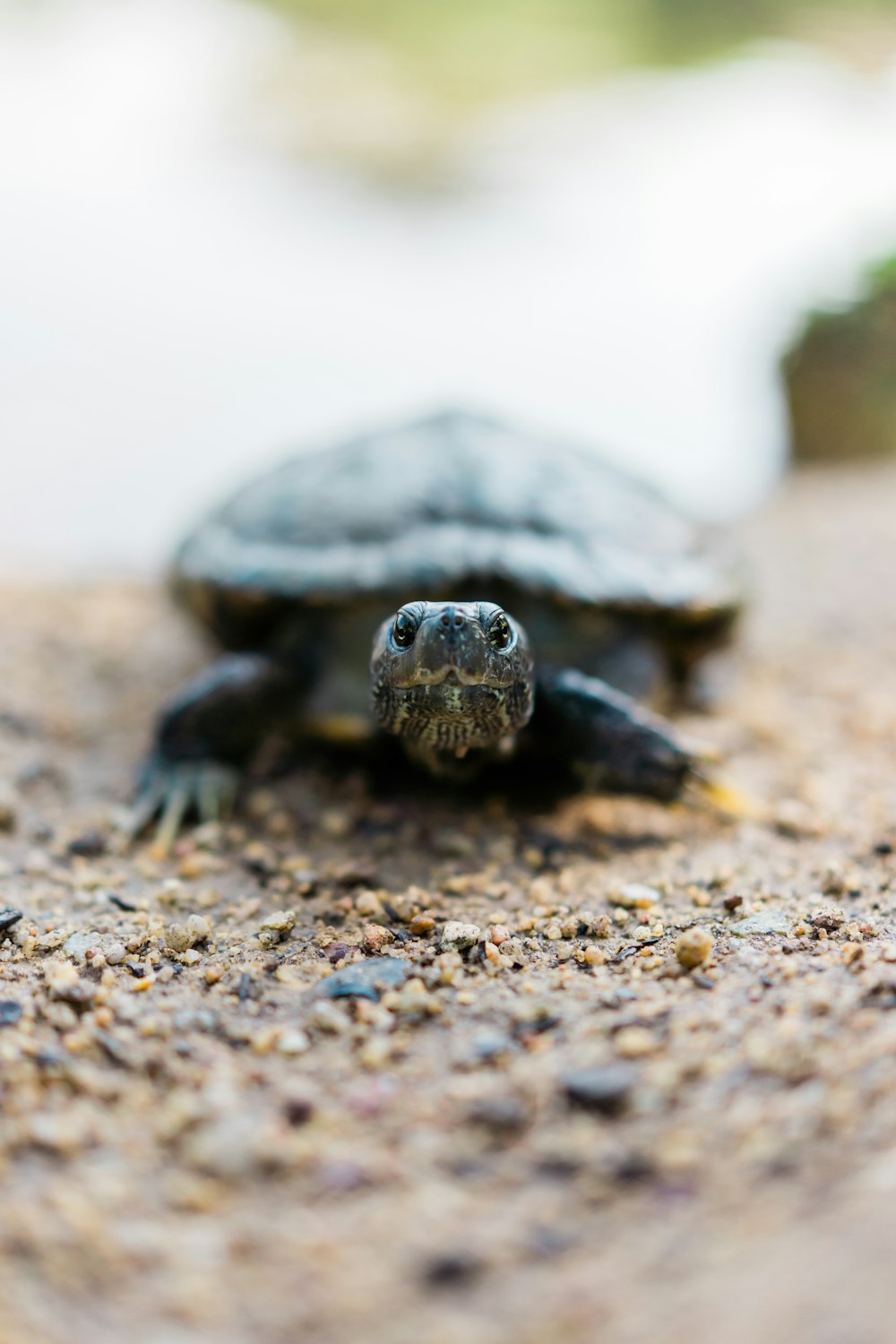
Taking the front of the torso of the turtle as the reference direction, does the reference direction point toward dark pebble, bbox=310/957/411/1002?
yes

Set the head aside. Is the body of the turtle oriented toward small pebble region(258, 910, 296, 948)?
yes

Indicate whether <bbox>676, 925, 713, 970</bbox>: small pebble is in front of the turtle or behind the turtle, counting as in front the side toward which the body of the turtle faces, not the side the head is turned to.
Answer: in front

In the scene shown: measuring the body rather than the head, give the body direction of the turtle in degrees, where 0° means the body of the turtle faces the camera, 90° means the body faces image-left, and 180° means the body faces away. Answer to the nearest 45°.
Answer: approximately 0°

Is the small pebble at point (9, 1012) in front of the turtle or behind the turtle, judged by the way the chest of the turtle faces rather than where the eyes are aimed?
in front

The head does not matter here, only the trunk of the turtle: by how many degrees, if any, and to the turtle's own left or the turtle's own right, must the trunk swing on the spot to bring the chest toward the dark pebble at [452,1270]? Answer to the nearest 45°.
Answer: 0° — it already faces it
